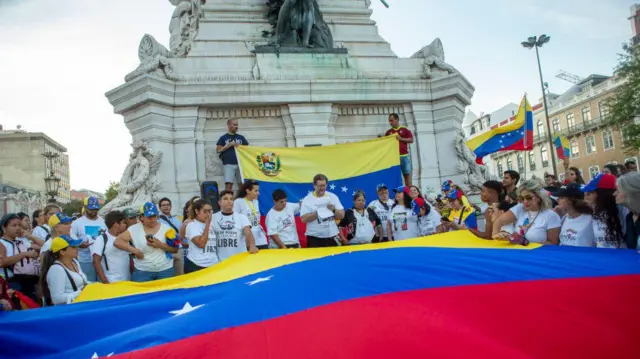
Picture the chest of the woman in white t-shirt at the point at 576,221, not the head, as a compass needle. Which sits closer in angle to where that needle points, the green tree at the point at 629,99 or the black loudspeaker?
the black loudspeaker

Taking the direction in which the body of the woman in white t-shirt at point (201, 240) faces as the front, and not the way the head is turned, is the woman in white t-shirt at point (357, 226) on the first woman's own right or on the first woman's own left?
on the first woman's own left

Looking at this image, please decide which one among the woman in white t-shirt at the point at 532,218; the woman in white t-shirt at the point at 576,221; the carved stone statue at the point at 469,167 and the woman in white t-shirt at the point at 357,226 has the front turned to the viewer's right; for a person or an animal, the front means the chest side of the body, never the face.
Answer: the carved stone statue

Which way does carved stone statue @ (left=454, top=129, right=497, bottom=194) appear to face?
to the viewer's right

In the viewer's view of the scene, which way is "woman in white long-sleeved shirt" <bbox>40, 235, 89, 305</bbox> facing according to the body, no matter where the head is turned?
to the viewer's right

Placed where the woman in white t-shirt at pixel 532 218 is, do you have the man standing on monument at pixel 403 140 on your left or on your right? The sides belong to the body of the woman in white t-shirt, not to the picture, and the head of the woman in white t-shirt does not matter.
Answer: on your right
